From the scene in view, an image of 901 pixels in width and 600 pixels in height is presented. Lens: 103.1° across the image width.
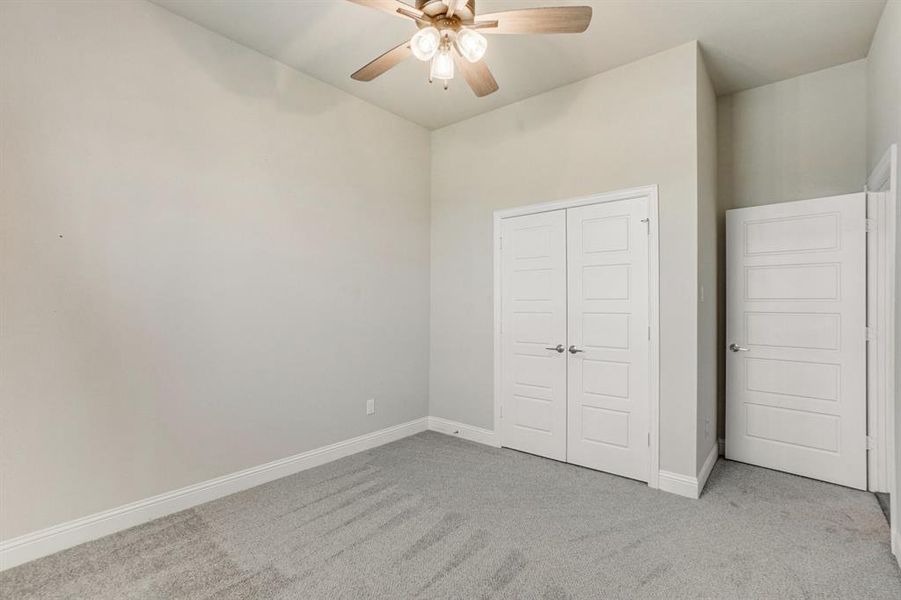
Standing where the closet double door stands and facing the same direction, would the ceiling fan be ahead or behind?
ahead

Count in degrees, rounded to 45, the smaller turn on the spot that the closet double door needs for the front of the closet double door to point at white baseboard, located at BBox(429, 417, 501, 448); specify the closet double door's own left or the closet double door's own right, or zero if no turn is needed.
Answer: approximately 45° to the closet double door's own right

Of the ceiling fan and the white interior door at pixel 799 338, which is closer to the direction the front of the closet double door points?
the ceiling fan

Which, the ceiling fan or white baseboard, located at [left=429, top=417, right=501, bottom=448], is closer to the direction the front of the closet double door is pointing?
the ceiling fan

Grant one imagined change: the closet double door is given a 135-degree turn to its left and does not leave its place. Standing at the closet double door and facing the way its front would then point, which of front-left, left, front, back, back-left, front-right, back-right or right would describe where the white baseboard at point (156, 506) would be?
back-right
